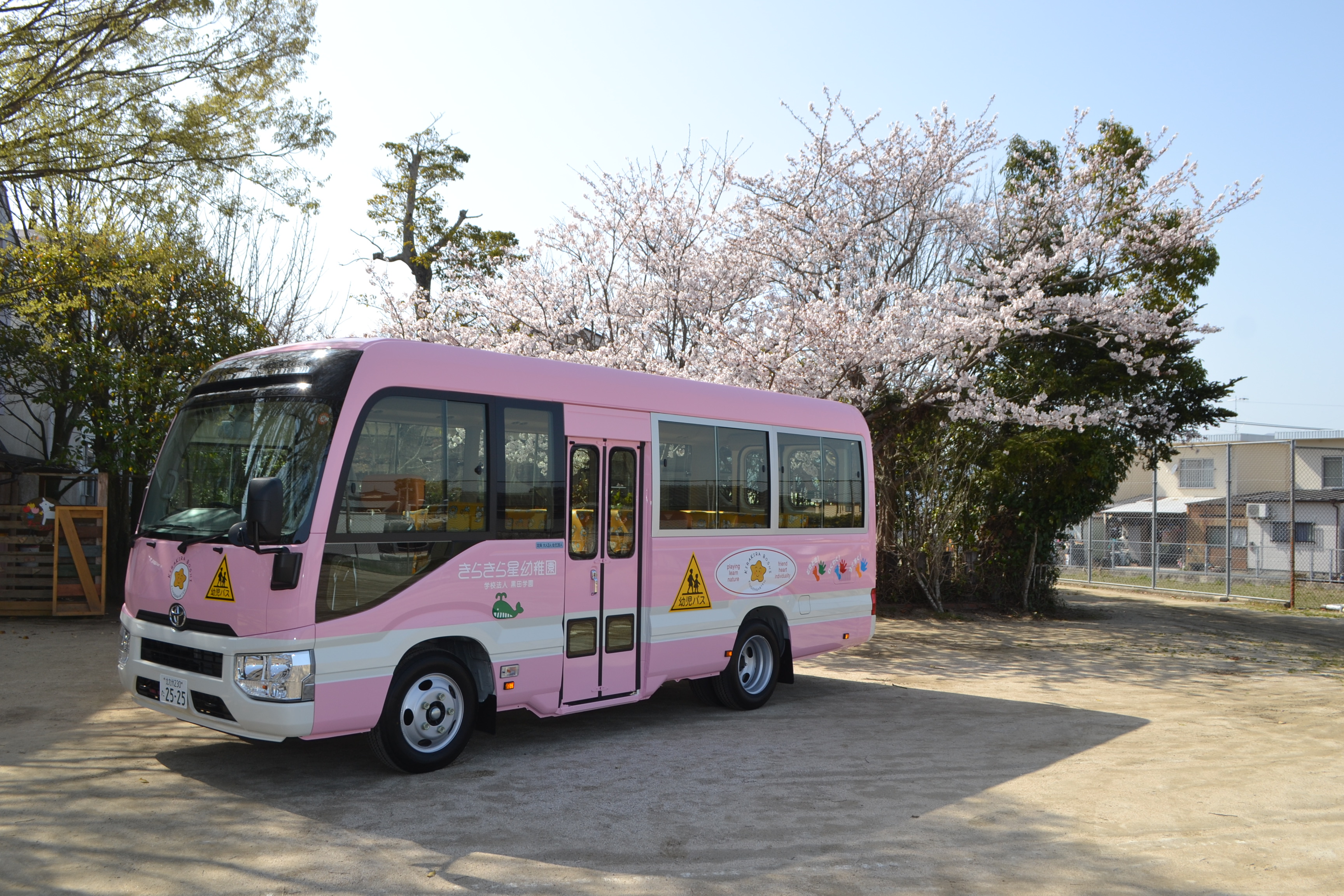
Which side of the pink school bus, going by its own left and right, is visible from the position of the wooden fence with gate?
right

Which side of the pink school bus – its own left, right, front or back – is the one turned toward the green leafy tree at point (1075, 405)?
back

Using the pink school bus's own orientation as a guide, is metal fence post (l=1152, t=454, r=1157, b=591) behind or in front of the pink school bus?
behind

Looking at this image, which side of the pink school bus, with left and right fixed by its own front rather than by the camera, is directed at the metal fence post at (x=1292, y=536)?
back

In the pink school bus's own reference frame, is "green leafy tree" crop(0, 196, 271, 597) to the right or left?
on its right

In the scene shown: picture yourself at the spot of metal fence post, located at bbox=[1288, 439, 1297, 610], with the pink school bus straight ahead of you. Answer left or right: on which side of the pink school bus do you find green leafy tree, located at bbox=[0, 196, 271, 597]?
right

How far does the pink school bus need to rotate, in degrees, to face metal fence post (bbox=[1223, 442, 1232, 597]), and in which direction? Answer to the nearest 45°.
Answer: approximately 180°

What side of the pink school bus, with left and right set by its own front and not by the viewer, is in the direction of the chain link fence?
back

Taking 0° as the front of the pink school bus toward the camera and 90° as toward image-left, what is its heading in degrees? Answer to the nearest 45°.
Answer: approximately 45°
